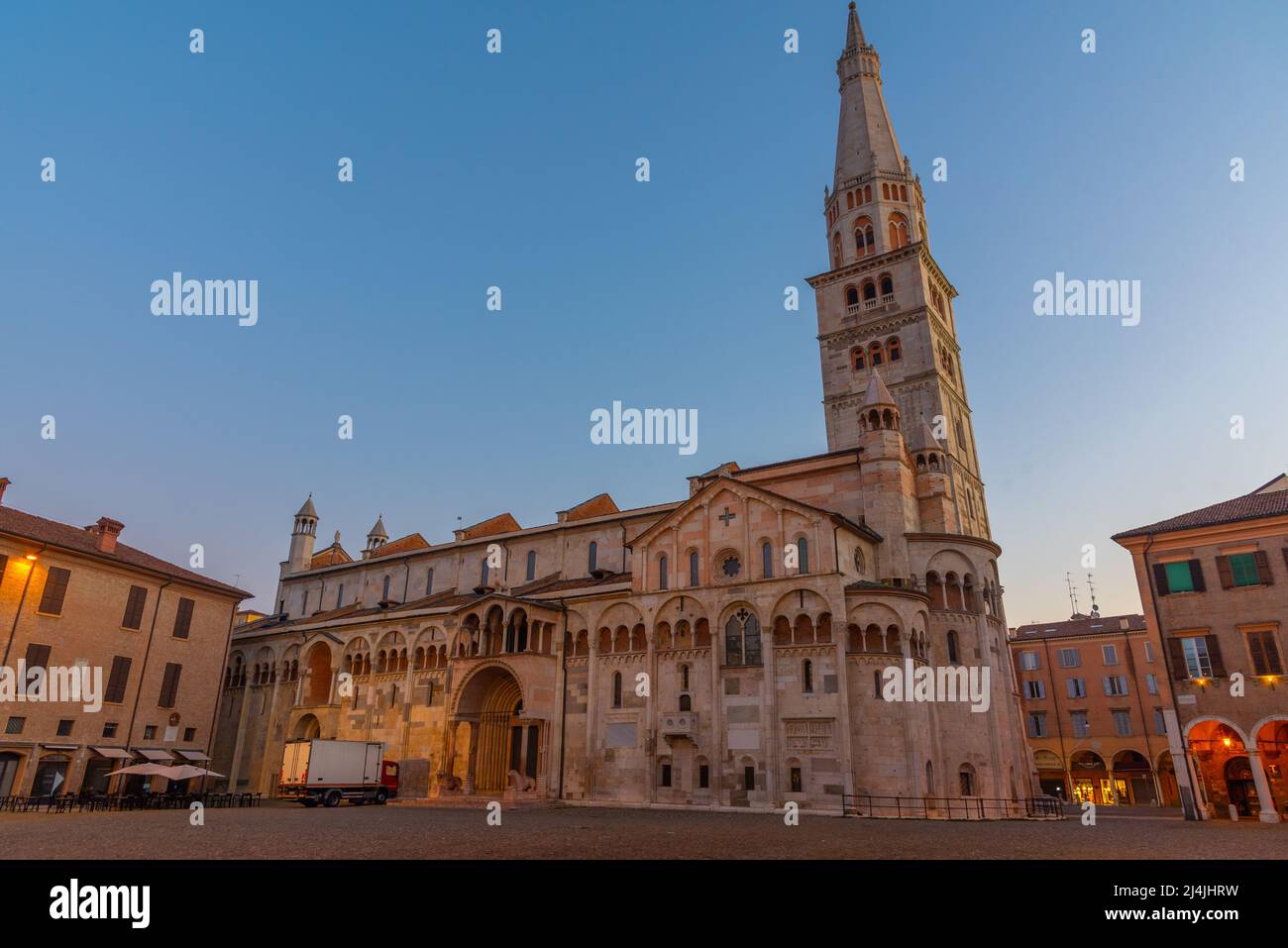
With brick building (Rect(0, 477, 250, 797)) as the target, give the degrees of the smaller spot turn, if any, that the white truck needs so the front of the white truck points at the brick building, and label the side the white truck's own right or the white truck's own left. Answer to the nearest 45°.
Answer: approximately 135° to the white truck's own left

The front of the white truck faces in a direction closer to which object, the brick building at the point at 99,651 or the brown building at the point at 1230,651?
the brown building

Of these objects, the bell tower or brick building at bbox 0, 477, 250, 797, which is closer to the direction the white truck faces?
the bell tower

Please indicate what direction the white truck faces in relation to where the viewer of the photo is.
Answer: facing away from the viewer and to the right of the viewer

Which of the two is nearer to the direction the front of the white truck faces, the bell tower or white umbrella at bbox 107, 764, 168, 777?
the bell tower

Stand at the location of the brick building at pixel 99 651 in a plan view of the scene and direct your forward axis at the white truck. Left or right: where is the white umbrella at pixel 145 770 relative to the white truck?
right

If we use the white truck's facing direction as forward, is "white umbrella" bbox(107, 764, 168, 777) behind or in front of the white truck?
behind

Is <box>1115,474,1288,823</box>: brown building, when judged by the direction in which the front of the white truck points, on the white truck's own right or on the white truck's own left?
on the white truck's own right

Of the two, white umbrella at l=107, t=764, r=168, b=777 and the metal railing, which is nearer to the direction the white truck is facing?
the metal railing
